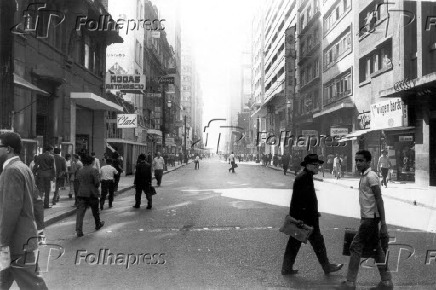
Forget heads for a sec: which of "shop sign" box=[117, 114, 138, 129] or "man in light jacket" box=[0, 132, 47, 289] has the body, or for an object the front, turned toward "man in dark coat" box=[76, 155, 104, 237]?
the shop sign

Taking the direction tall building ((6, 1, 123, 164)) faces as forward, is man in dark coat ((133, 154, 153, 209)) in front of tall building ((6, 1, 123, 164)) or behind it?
in front

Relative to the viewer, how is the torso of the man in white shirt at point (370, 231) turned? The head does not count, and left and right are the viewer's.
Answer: facing to the left of the viewer

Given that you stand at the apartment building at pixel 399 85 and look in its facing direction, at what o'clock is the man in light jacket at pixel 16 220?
The man in light jacket is roughly at 11 o'clock from the apartment building.
